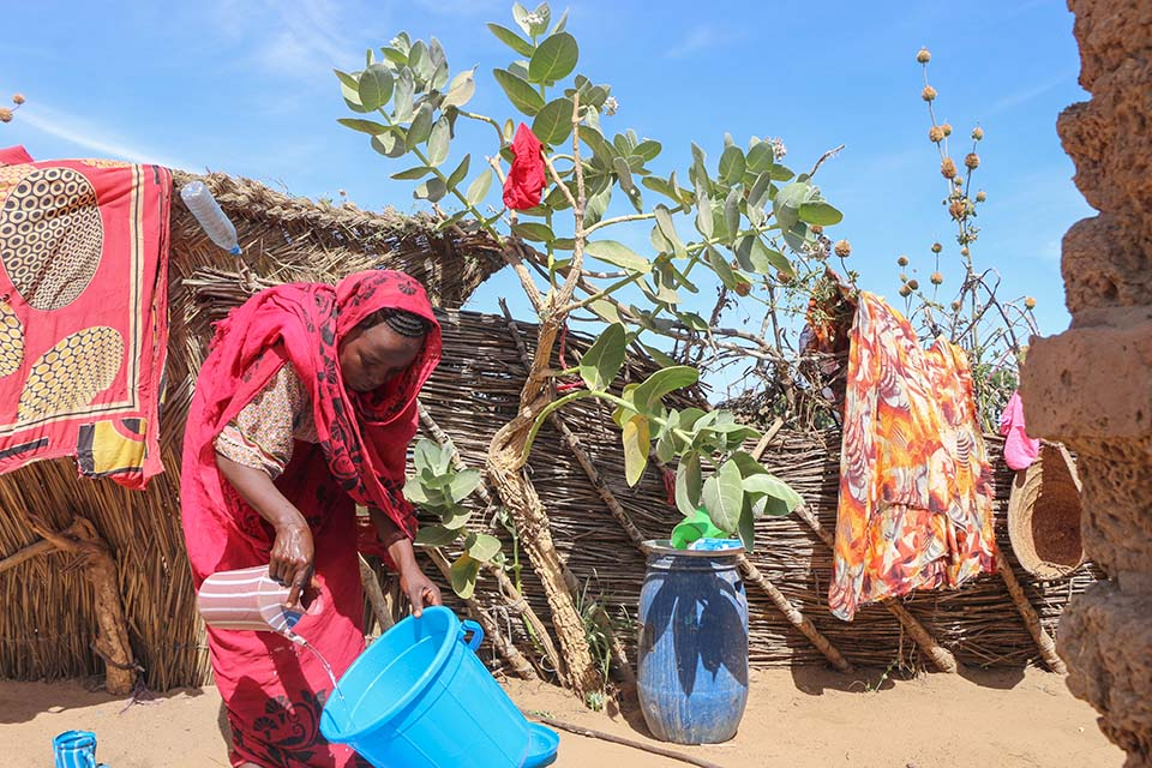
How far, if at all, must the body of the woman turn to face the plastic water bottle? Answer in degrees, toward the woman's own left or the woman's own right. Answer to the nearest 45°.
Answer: approximately 135° to the woman's own left

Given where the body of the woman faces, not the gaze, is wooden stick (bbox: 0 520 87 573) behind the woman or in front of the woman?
behind

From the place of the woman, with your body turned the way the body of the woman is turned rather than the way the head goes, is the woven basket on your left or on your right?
on your left

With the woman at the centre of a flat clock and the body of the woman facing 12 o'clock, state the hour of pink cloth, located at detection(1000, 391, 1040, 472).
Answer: The pink cloth is roughly at 10 o'clock from the woman.

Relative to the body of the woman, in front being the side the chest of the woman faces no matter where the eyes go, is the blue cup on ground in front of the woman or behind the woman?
behind

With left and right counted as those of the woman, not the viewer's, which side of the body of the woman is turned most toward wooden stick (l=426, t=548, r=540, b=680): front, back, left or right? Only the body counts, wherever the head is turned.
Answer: left

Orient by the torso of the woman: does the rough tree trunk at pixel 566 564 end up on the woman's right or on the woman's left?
on the woman's left

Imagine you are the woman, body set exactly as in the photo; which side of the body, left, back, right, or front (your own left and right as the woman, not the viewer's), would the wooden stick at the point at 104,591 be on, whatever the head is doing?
back

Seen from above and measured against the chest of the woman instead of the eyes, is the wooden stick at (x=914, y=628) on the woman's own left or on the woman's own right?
on the woman's own left

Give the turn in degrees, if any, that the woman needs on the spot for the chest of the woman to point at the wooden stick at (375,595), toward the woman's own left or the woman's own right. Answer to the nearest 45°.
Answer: approximately 135° to the woman's own left

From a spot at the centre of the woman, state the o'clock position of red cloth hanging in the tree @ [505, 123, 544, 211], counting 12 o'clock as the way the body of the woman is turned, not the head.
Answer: The red cloth hanging in the tree is roughly at 9 o'clock from the woman.

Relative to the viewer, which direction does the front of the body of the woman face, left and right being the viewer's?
facing the viewer and to the right of the viewer
